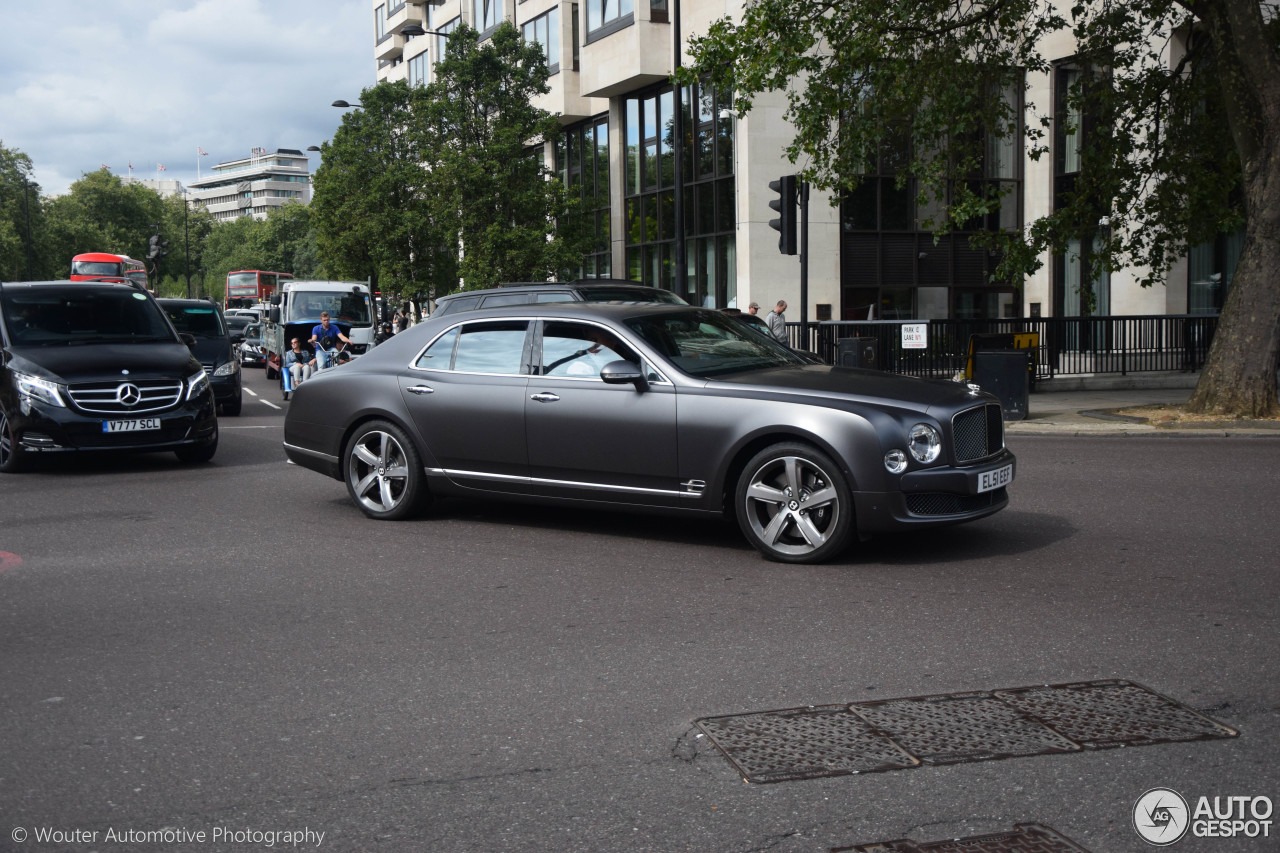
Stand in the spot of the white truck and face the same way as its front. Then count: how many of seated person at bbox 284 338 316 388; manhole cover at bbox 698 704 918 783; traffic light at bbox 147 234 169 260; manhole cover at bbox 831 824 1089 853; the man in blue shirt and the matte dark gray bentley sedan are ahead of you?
5

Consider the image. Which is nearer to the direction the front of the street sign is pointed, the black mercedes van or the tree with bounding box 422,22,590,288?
the black mercedes van

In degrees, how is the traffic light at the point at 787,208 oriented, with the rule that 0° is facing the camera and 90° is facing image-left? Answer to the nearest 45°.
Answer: approximately 90°

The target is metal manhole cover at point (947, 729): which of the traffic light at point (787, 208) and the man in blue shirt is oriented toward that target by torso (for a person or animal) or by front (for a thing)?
the man in blue shirt

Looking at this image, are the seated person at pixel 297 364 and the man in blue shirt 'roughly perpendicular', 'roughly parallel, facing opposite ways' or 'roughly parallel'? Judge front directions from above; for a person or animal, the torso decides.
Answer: roughly parallel

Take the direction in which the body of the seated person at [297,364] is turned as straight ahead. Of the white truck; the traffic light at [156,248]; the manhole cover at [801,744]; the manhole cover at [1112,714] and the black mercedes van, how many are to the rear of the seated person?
2

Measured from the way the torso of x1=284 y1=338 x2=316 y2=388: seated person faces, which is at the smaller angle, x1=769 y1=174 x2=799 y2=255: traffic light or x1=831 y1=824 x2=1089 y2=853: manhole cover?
the manhole cover

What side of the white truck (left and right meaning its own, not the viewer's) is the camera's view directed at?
front

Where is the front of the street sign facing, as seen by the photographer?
facing the viewer

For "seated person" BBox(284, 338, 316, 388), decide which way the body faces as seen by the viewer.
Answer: toward the camera

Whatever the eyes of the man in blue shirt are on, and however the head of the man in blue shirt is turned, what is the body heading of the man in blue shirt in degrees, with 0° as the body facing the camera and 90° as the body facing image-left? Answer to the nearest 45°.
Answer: approximately 0°

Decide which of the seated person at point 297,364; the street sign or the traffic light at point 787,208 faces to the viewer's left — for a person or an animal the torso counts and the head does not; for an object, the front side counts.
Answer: the traffic light

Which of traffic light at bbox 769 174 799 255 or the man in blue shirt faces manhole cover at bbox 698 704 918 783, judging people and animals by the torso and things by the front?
the man in blue shirt

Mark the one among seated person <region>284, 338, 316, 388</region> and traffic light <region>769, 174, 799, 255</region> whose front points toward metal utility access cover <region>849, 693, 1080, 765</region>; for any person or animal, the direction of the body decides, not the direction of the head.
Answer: the seated person

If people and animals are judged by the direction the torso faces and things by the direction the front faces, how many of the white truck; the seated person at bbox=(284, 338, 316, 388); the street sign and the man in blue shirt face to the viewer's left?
0

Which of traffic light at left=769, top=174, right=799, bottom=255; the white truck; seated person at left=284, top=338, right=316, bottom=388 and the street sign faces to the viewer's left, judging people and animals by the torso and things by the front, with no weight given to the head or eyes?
the traffic light

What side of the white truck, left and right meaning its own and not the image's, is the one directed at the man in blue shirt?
front

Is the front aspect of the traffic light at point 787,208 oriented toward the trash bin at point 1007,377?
no
